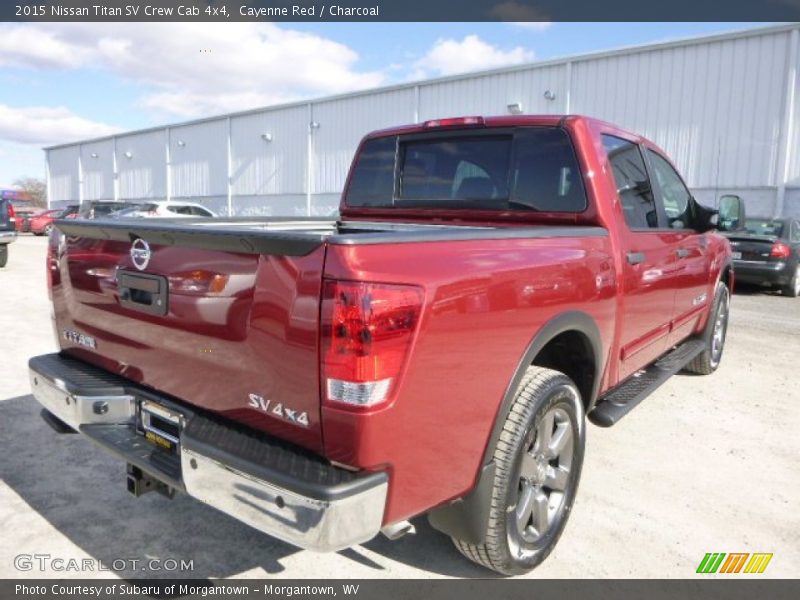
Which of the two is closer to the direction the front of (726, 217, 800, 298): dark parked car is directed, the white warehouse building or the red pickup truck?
the white warehouse building

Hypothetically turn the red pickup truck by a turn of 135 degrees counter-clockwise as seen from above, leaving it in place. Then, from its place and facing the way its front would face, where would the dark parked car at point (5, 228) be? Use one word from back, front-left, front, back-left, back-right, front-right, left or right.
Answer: front-right

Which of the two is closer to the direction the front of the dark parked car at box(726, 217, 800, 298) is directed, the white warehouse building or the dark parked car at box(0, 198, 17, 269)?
the white warehouse building

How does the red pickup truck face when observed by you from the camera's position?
facing away from the viewer and to the right of the viewer

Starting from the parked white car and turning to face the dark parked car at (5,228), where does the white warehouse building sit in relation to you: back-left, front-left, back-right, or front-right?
back-left

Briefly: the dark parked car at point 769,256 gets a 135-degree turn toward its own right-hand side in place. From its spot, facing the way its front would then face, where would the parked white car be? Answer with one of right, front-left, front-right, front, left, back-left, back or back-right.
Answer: right

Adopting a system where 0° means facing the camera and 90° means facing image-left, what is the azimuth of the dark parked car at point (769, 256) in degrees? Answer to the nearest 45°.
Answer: approximately 225°

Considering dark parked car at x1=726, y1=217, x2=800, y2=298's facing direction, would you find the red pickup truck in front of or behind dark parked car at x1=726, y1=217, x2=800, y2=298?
behind
